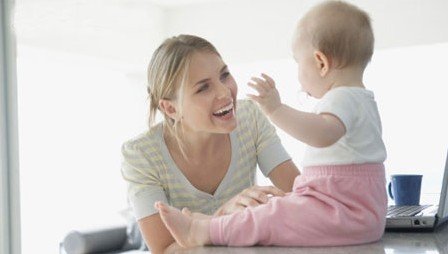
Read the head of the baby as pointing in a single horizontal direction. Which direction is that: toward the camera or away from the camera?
away from the camera

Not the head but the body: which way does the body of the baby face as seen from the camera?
to the viewer's left

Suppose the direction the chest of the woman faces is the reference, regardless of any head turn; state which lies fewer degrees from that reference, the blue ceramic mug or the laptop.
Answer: the laptop

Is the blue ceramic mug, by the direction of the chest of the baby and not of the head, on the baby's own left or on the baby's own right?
on the baby's own right

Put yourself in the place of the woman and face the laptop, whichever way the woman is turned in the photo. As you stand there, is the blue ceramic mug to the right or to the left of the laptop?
left

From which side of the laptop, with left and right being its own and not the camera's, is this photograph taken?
left

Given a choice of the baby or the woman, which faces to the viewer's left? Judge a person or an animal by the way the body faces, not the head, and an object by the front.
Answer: the baby

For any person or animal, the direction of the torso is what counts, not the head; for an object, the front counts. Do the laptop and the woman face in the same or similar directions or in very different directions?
very different directions
